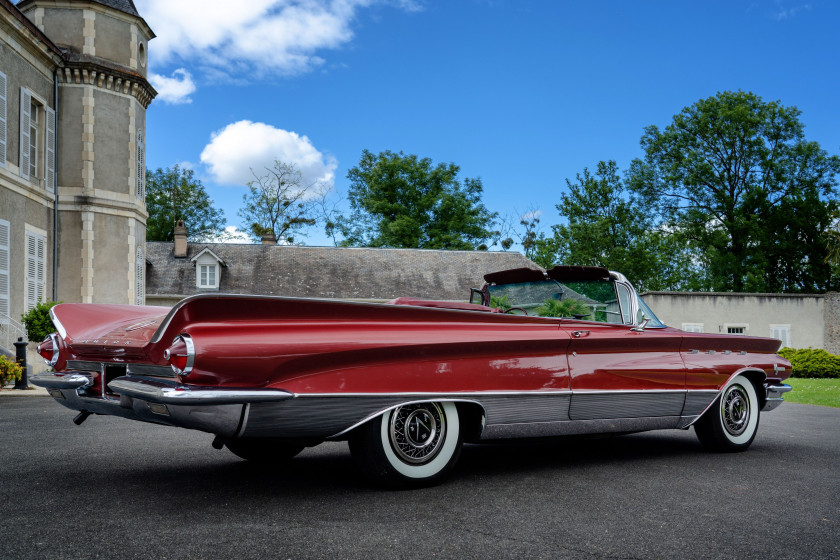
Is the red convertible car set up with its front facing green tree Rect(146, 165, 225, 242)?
no

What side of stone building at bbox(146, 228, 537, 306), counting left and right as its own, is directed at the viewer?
front

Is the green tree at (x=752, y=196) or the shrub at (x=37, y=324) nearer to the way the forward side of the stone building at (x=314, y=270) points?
the shrub

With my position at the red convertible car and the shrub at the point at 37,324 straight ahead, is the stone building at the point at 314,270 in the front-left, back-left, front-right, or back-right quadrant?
front-right

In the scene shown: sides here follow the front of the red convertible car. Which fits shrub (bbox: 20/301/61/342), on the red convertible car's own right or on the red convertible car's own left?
on the red convertible car's own left

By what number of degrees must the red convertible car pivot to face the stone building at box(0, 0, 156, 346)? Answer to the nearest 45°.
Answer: approximately 90° to its left

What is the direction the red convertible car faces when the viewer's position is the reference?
facing away from the viewer and to the right of the viewer

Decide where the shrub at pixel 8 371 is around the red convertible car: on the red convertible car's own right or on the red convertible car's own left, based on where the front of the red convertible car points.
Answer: on the red convertible car's own left

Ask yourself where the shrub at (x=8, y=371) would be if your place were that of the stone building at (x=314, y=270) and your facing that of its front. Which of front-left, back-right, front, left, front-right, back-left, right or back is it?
front

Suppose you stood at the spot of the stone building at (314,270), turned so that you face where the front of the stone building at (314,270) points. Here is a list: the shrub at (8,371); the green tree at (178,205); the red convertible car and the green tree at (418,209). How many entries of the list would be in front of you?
2

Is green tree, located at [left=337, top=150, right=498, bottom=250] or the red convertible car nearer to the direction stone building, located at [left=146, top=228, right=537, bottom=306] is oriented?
the red convertible car

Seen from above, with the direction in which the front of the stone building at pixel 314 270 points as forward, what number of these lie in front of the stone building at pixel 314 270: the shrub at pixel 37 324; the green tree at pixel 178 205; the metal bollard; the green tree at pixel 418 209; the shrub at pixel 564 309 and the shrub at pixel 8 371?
4

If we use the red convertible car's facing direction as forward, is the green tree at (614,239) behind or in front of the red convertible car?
in front

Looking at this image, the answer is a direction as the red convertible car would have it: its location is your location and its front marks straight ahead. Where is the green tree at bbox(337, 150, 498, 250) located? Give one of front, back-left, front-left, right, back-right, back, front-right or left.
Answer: front-left

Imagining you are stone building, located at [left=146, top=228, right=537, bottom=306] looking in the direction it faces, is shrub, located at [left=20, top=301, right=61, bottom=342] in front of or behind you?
in front

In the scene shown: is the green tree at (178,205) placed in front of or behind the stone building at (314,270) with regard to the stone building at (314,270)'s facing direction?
behind

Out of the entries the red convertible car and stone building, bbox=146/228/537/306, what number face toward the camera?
1

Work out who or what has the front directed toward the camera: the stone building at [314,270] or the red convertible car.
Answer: the stone building

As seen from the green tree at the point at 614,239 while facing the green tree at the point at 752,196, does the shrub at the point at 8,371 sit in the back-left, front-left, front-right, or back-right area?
back-right

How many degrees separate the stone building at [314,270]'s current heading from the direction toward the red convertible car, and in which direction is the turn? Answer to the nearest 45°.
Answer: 0° — it already faces it

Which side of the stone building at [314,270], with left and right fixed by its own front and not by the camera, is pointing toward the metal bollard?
front
